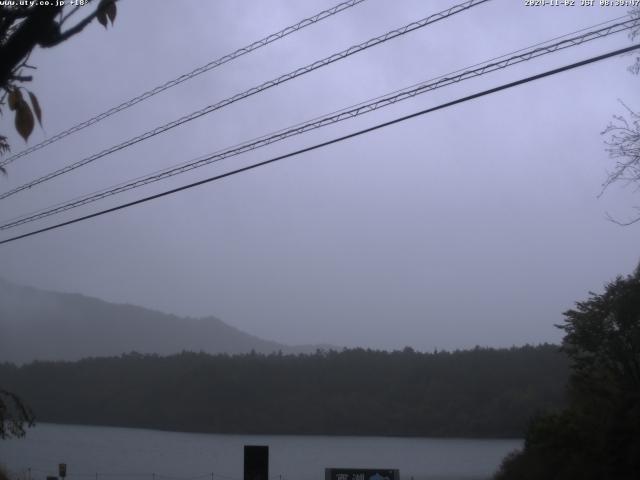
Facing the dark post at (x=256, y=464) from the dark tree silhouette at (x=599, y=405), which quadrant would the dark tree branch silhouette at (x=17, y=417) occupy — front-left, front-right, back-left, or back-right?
front-right

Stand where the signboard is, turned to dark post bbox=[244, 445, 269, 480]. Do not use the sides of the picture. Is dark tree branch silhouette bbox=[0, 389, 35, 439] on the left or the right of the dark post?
right

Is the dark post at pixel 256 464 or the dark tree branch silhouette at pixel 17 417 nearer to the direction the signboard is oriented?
the dark post

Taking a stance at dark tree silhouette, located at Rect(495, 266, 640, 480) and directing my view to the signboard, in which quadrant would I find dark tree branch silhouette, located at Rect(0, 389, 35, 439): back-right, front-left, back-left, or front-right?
front-right

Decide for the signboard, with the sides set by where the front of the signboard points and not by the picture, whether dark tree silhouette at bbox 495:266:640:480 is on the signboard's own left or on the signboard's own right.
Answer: on the signboard's own left

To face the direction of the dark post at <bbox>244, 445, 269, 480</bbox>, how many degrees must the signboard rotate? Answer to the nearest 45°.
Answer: approximately 45° to its right

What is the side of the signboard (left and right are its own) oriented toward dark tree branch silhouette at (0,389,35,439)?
right

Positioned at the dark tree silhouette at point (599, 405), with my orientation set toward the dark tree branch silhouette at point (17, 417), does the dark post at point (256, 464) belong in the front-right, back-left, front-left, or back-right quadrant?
front-left

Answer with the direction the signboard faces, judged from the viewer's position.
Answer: facing the viewer
